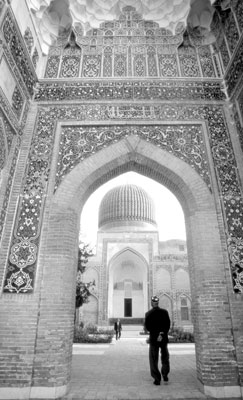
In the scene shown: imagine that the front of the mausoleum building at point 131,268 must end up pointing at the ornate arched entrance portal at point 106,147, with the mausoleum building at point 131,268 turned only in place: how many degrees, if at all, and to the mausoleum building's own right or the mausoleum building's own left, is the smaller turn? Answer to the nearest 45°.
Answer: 0° — it already faces it

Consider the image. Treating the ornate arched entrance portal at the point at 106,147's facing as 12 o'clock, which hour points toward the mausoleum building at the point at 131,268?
the mausoleum building at the point at 131,268 is roughly at 6 o'clock from the ornate arched entrance portal at the point at 106,147.

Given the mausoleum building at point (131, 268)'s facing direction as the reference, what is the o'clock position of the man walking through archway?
The man walking through archway is roughly at 12 o'clock from the mausoleum building.

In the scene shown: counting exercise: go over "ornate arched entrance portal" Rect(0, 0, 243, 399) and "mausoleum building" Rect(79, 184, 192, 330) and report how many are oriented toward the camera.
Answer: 2

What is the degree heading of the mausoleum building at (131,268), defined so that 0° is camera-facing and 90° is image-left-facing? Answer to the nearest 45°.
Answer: approximately 0°
